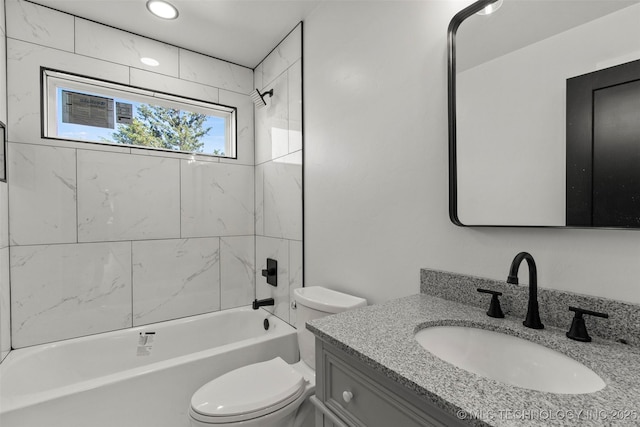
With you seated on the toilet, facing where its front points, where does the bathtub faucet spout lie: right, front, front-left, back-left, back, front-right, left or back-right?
back-right

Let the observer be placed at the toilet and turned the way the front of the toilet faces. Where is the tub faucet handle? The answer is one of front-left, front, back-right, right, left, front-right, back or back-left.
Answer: back-right

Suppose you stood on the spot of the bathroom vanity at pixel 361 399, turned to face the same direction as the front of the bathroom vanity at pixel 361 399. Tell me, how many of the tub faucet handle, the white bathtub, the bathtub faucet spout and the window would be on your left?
0

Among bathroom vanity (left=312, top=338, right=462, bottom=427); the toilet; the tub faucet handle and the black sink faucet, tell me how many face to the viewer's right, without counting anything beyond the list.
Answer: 0

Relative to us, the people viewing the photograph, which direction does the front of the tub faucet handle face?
facing the viewer and to the left of the viewer

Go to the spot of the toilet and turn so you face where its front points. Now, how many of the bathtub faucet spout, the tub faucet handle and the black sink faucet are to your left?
1

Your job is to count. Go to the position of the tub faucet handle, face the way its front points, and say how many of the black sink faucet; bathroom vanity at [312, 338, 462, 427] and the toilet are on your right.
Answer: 0

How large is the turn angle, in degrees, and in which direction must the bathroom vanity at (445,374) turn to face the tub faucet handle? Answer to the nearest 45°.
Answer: approximately 90° to its right

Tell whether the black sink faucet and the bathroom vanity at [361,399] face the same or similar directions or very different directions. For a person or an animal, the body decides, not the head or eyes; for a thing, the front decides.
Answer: same or similar directions

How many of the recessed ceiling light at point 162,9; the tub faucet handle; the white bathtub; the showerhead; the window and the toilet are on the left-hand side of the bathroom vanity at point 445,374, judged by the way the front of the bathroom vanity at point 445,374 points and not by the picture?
0

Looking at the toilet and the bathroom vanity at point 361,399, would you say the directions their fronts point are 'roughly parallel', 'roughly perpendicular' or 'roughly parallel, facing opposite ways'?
roughly parallel

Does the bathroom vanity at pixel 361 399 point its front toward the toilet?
no

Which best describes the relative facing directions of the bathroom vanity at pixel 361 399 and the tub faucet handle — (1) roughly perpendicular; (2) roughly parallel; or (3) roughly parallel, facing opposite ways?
roughly parallel

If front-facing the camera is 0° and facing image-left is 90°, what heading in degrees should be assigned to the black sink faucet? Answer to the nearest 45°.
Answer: approximately 45°
